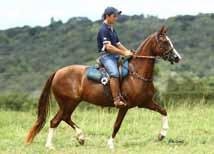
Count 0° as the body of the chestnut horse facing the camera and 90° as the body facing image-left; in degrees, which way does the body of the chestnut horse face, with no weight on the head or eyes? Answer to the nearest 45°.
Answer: approximately 270°

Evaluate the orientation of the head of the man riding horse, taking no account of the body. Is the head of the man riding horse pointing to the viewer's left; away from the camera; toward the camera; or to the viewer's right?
to the viewer's right
